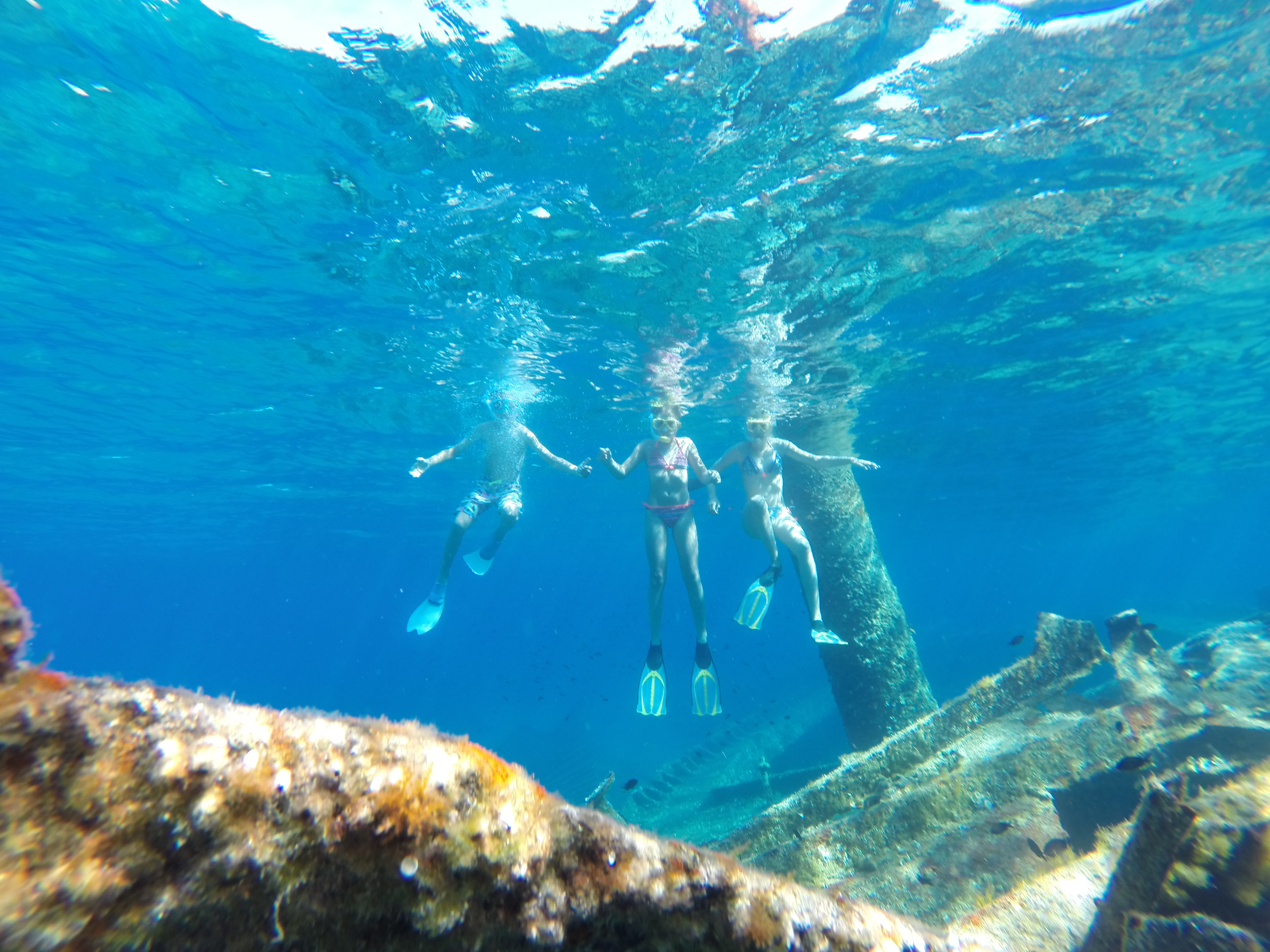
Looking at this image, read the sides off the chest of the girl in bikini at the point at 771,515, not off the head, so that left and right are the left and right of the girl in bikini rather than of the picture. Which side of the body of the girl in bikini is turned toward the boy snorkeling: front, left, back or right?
right

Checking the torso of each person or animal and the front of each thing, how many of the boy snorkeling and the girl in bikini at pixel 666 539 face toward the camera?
2

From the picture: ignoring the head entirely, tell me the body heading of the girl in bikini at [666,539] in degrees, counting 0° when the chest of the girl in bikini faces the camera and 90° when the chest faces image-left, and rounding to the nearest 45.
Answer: approximately 0°

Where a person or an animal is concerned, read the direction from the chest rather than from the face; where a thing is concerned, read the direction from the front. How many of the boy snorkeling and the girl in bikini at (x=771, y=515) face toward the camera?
2

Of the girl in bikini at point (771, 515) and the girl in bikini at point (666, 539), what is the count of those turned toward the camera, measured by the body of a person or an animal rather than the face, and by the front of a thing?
2

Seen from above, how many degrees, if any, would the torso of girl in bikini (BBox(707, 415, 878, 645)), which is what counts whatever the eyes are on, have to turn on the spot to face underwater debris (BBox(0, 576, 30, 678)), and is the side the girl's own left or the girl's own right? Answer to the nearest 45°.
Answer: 0° — they already face it
